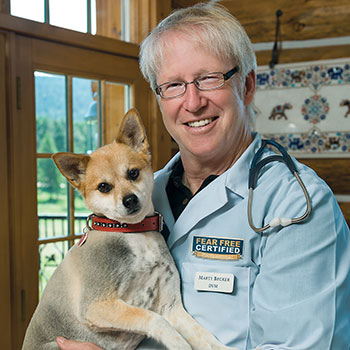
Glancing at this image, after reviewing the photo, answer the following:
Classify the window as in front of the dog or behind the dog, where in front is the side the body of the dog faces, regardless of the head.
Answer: behind

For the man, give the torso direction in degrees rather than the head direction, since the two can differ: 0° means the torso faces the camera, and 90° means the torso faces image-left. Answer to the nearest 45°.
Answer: approximately 45°

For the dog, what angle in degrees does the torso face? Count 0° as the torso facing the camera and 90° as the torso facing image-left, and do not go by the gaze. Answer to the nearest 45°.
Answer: approximately 315°

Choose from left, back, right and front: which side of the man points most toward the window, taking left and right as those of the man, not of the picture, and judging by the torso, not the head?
right
